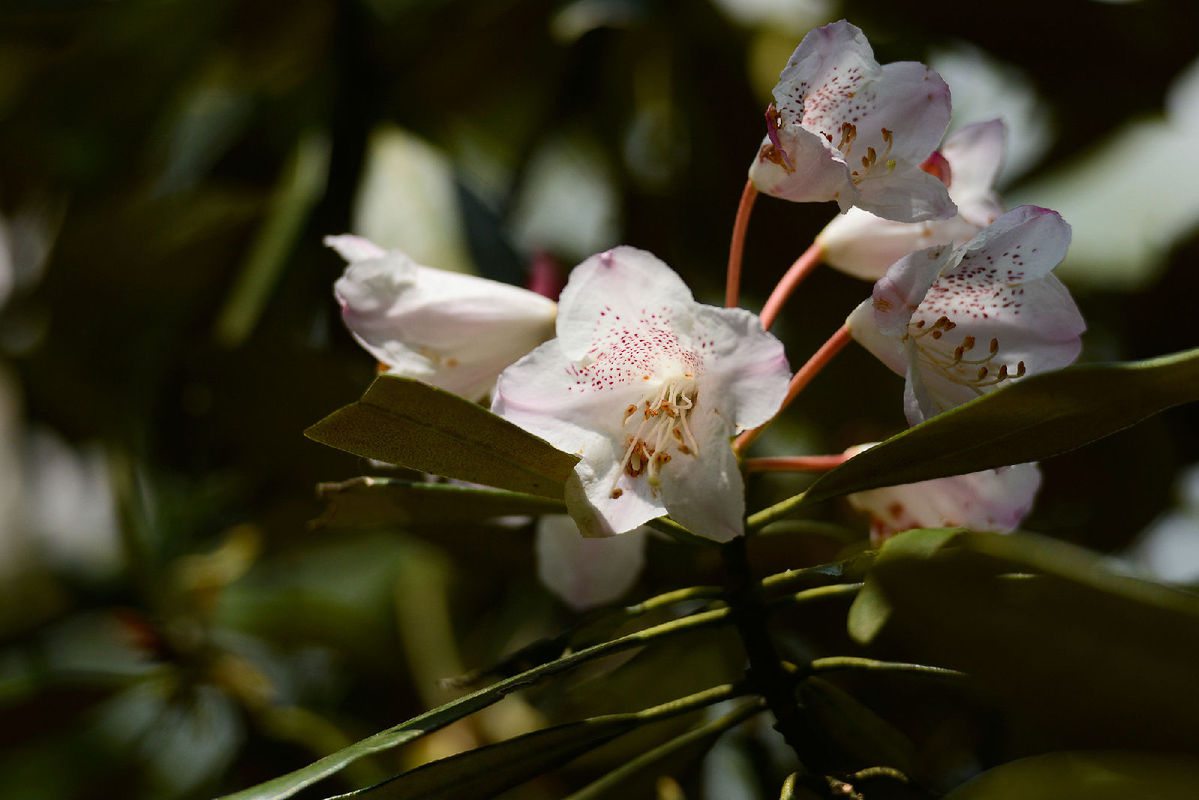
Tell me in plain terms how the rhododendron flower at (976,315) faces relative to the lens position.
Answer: facing the viewer and to the right of the viewer
